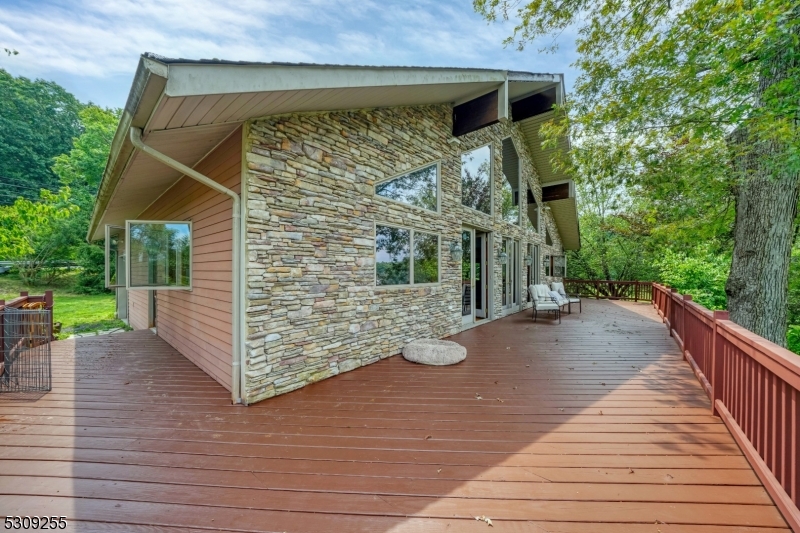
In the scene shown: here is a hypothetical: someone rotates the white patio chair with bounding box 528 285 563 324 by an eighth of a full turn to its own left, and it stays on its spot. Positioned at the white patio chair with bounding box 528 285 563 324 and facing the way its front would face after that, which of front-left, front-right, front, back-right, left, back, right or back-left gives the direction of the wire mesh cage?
back-right

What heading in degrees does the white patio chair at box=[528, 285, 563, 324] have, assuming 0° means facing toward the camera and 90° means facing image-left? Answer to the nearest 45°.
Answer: approximately 315°

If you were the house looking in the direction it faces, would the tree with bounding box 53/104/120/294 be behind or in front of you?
behind

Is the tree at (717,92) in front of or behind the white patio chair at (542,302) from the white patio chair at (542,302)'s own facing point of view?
in front

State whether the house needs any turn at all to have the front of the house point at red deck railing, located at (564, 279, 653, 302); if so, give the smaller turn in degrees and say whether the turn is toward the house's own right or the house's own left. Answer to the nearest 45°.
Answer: approximately 90° to the house's own left

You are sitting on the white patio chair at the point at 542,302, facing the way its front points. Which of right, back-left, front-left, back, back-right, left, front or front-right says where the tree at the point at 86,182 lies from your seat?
back-right

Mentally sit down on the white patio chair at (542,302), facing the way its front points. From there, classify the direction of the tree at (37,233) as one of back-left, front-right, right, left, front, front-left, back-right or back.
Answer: back-right

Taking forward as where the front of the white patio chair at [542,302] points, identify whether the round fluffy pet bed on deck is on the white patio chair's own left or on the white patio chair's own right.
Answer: on the white patio chair's own right

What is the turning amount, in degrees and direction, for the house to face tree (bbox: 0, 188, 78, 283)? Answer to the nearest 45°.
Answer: approximately 180°
